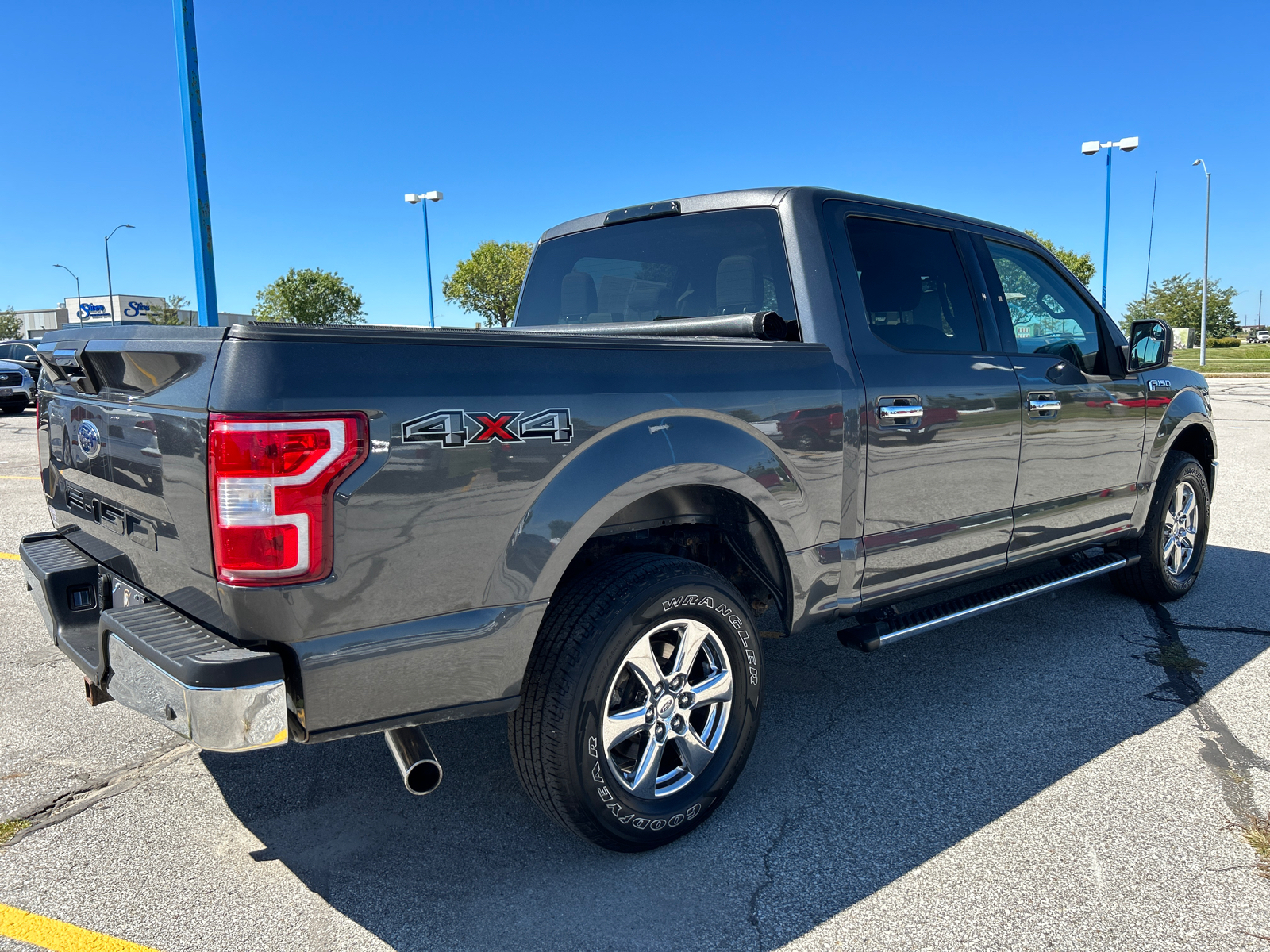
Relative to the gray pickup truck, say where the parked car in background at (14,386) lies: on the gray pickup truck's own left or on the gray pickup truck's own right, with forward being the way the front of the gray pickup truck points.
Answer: on the gray pickup truck's own left

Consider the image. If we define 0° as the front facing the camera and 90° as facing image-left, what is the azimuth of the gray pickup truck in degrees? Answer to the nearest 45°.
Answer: approximately 225°

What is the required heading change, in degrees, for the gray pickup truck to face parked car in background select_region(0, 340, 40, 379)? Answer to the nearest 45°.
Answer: approximately 90° to its left

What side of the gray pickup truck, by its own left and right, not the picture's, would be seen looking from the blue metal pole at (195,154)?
left
